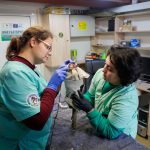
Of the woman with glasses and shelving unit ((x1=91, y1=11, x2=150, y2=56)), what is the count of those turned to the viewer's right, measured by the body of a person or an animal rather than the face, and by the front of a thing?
1

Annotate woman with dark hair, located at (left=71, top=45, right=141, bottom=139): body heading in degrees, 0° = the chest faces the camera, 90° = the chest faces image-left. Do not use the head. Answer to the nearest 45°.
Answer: approximately 45°

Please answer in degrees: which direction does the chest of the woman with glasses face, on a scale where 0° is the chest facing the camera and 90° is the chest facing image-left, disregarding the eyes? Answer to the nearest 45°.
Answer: approximately 270°

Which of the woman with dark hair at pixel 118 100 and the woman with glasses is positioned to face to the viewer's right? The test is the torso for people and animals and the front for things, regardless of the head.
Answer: the woman with glasses

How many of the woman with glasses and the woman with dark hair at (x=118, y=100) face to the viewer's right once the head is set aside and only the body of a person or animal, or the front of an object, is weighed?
1

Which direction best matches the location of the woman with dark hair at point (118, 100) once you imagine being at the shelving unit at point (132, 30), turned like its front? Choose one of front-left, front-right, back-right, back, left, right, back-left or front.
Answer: front-left

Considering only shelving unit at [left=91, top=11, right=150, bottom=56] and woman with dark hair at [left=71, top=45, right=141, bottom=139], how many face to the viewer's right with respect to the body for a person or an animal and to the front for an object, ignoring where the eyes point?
0

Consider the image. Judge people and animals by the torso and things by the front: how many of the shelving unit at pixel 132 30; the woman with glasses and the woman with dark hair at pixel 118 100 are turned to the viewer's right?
1

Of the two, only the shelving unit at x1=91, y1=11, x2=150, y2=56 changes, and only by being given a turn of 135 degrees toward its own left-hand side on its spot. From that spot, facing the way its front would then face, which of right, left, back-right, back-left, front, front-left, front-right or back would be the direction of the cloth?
right
